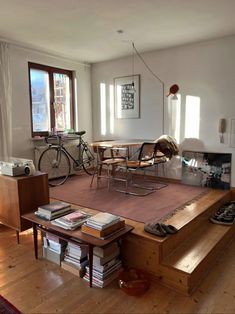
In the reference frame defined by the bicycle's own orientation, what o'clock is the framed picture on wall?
The framed picture on wall is roughly at 7 o'clock from the bicycle.

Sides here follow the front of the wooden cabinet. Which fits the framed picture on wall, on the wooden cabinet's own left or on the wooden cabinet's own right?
on the wooden cabinet's own left

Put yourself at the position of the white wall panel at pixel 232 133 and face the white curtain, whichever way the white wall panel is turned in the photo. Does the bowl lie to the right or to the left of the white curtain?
left

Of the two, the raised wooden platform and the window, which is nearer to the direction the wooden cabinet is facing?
the raised wooden platform

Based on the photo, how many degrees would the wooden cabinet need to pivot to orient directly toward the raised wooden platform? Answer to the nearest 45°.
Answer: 0° — it already faces it

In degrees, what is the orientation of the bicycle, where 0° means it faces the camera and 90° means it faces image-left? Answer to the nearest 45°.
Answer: approximately 45°

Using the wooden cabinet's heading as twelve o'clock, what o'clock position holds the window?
The window is roughly at 8 o'clock from the wooden cabinet.

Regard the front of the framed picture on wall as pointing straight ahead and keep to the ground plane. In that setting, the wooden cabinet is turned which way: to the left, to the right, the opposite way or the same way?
to the left

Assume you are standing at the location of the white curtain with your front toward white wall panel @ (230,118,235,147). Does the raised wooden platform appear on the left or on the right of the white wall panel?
right

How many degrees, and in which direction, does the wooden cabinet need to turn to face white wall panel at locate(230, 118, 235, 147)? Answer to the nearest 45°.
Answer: approximately 45° to its left
